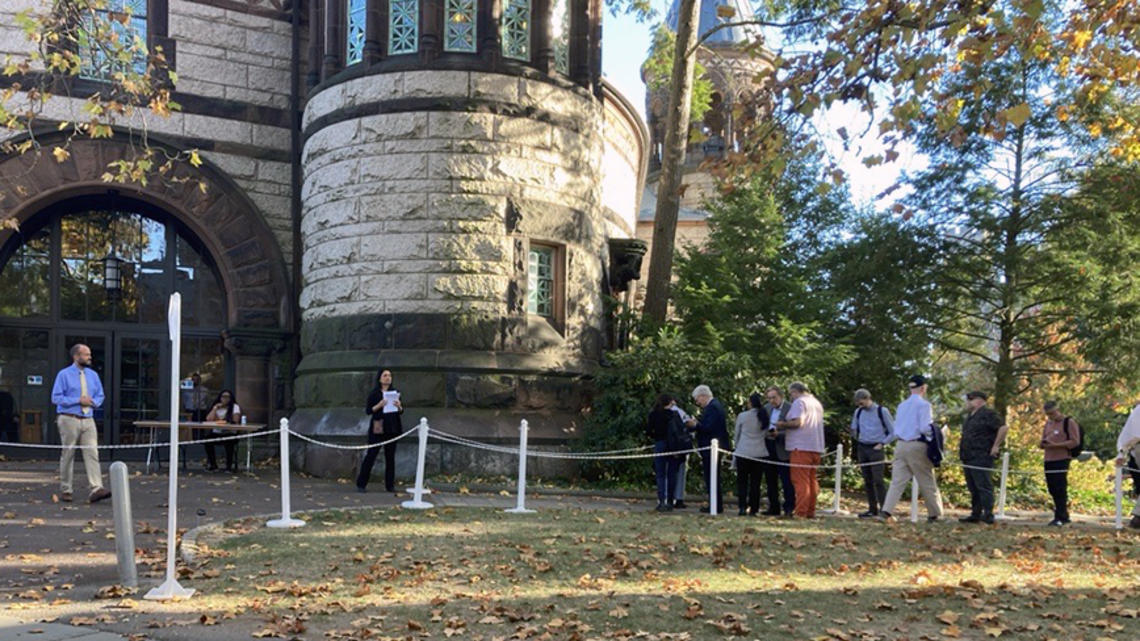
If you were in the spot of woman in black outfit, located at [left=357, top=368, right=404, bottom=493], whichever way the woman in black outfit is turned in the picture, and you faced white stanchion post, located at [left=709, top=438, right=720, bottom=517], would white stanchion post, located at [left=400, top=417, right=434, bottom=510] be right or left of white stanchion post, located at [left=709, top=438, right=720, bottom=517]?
right

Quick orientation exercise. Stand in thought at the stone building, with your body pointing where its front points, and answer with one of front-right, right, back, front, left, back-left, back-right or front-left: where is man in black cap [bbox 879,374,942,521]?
front-left

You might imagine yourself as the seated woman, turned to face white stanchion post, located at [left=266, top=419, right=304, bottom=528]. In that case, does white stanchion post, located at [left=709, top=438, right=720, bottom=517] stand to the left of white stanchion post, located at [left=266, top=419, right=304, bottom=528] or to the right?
left

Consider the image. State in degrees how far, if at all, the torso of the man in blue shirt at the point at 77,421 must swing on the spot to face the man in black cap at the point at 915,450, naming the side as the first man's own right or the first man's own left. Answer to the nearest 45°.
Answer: approximately 45° to the first man's own left

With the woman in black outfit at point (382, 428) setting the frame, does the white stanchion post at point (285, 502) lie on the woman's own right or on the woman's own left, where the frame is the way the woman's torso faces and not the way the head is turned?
on the woman's own right

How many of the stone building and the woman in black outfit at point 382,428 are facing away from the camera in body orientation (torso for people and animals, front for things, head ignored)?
0

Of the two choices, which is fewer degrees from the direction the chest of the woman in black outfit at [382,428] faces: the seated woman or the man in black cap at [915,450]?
the man in black cap

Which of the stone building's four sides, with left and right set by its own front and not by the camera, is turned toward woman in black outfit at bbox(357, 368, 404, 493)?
front

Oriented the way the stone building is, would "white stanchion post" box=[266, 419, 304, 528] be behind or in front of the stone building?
in front

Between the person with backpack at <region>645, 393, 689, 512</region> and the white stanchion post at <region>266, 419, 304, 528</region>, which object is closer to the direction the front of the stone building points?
the white stanchion post

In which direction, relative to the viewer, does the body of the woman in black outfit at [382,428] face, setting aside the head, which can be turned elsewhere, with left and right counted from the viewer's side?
facing the viewer and to the right of the viewer

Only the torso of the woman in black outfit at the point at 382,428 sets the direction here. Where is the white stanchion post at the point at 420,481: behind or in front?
in front
